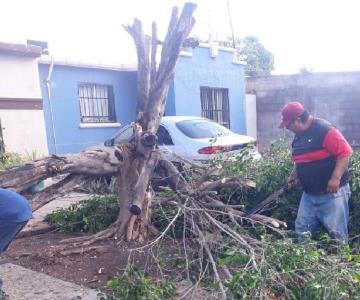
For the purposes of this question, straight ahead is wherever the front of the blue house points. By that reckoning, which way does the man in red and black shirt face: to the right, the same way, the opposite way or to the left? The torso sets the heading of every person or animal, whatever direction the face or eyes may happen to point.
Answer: to the right

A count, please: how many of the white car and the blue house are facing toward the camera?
1

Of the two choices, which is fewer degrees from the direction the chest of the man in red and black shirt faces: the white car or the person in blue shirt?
the person in blue shirt

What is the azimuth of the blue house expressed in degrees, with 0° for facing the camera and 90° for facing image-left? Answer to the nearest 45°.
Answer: approximately 0°

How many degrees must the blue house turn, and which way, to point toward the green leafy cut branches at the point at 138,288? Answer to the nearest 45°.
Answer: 0° — it already faces it

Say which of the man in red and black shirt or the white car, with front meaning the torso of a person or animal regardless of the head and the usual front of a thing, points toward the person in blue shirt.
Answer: the man in red and black shirt

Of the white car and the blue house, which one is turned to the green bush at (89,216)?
the blue house

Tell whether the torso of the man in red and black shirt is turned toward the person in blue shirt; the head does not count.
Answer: yes

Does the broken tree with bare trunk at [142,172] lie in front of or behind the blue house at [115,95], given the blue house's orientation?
in front

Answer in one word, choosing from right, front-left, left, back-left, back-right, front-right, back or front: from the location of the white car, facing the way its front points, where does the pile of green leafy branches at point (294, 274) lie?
back-left

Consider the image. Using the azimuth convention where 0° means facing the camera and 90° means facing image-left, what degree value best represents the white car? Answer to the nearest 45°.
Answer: approximately 135°

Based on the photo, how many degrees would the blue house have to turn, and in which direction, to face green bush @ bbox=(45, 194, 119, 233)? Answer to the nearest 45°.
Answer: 0° — it already faces it
